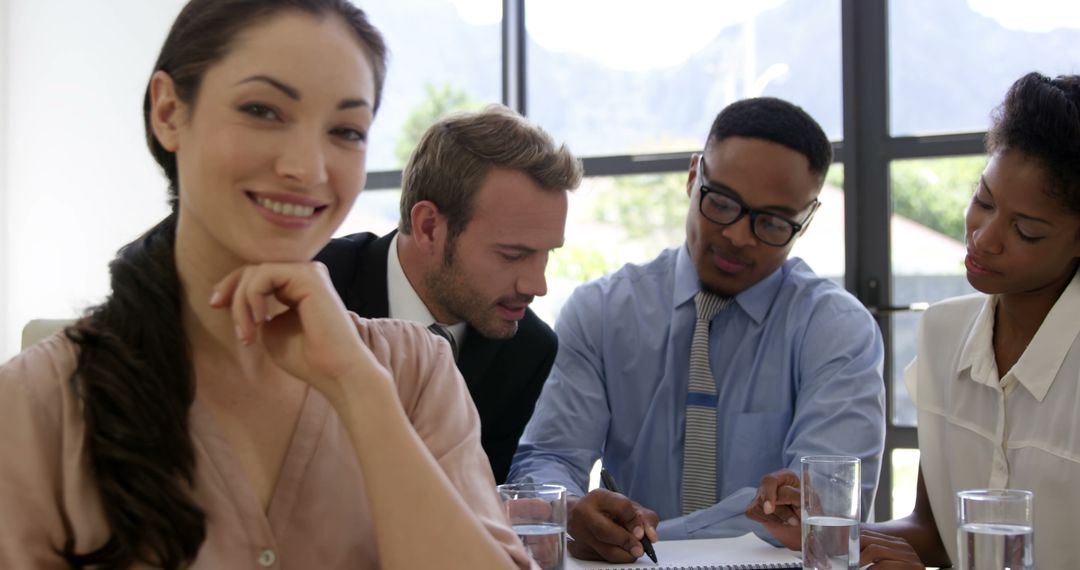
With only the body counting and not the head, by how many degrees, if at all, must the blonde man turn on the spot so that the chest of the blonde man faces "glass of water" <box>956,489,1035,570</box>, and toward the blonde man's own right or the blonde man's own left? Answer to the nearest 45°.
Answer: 0° — they already face it

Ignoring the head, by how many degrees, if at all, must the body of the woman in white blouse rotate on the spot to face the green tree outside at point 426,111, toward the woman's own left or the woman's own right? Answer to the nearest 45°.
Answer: approximately 90° to the woman's own right

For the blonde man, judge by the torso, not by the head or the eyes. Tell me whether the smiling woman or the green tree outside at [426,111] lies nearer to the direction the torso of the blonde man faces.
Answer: the smiling woman

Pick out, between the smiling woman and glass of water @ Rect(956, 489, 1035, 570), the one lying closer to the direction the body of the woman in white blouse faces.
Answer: the smiling woman

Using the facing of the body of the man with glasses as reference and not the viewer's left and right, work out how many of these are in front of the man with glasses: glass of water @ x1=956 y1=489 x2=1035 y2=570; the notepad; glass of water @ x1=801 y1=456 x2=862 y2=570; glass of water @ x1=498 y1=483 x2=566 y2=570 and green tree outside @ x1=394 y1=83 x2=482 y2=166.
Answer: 4

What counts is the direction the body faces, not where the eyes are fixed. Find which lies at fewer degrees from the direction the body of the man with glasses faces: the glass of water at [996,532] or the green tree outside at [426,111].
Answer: the glass of water

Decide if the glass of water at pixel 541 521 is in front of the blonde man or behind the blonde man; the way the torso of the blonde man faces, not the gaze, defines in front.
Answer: in front

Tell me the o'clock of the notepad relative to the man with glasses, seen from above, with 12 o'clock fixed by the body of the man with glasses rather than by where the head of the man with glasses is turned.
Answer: The notepad is roughly at 12 o'clock from the man with glasses.

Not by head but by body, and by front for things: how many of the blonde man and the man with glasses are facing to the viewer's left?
0

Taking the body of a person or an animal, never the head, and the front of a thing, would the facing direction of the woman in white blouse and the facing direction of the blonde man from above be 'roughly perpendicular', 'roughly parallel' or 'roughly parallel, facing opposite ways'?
roughly perpendicular

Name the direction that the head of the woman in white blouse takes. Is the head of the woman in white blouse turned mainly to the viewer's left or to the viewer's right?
to the viewer's left

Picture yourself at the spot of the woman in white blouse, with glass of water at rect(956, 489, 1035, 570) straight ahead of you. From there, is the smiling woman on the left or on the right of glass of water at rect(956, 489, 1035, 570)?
right

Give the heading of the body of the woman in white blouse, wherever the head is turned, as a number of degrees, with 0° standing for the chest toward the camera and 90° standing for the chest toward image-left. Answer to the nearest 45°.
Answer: approximately 45°

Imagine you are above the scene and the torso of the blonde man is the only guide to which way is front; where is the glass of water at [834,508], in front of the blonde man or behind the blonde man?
in front

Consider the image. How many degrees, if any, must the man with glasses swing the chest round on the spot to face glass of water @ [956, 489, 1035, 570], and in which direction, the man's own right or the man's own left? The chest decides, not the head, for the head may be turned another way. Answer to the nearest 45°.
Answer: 0° — they already face it
